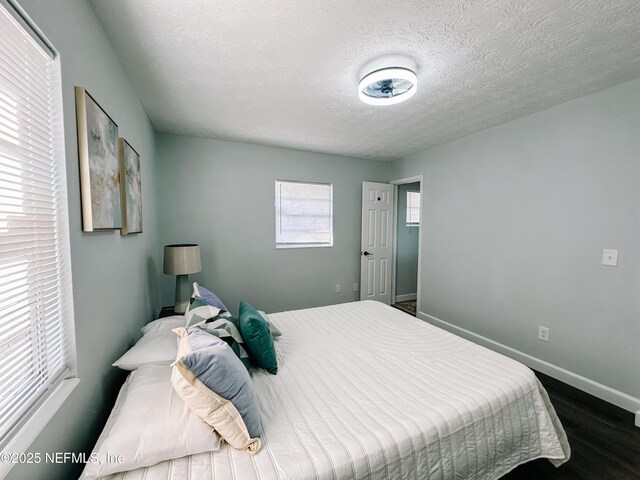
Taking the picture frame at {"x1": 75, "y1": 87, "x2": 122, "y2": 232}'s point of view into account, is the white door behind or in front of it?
in front

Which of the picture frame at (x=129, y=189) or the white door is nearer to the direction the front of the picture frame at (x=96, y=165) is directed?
the white door

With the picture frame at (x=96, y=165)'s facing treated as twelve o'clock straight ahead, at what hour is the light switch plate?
The light switch plate is roughly at 1 o'clock from the picture frame.

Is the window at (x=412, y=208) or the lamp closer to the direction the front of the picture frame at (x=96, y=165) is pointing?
the window

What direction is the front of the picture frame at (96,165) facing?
to the viewer's right

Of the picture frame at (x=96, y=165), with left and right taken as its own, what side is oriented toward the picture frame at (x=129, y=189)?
left

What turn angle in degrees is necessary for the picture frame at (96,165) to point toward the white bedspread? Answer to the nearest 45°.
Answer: approximately 45° to its right
